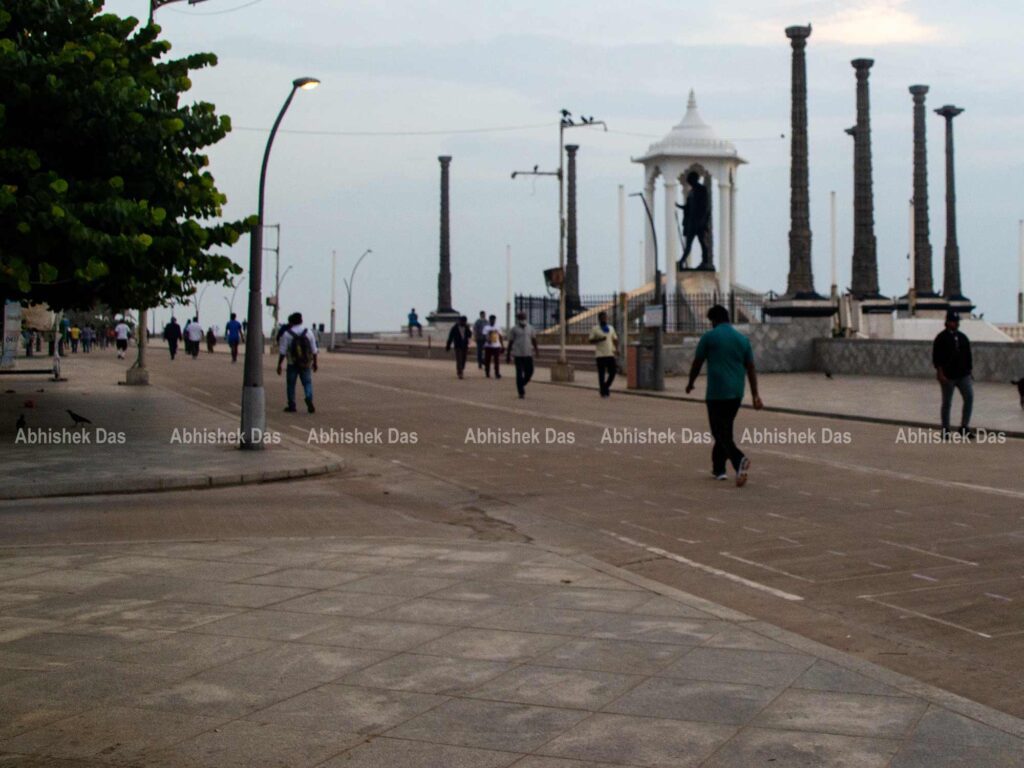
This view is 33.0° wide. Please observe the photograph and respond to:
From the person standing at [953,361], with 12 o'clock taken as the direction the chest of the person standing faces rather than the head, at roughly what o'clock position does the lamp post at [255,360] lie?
The lamp post is roughly at 2 o'clock from the person standing.

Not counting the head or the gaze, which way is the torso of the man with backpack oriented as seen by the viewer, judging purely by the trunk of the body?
away from the camera

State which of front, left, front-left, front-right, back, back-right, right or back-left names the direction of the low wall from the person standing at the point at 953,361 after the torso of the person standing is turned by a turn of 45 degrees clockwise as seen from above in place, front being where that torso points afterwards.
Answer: back-right

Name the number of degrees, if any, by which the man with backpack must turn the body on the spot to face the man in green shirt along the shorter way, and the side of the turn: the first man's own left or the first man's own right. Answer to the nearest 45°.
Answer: approximately 180°

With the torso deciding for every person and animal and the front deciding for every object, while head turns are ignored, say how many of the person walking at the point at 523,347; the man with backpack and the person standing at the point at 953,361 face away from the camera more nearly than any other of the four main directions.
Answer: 1

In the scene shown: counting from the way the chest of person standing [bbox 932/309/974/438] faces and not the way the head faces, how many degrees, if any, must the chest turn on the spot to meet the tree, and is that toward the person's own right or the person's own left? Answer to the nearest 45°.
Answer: approximately 90° to the person's own right

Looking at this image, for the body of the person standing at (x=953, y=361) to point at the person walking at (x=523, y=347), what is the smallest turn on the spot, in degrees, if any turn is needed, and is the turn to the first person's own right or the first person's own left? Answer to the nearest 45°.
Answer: approximately 135° to the first person's own right

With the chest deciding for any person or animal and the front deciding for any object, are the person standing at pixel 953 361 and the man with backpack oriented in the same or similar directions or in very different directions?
very different directions

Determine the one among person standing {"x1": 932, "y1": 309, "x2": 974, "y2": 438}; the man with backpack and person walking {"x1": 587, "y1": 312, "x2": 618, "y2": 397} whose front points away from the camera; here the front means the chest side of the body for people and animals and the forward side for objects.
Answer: the man with backpack

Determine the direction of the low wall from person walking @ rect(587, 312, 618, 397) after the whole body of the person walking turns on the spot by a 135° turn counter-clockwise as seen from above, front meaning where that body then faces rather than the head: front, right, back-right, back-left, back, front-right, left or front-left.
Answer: front
